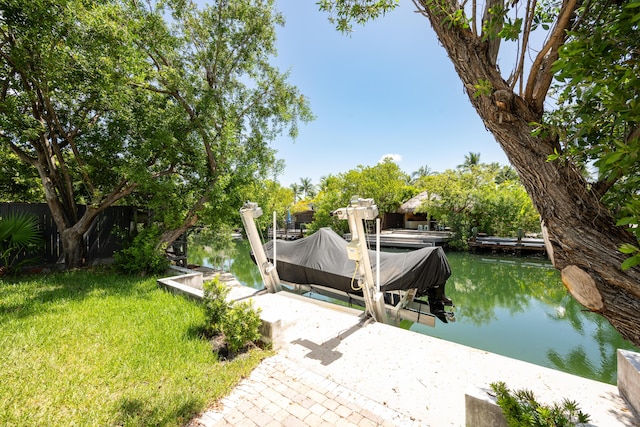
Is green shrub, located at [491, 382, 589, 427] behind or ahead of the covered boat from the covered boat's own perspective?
behind

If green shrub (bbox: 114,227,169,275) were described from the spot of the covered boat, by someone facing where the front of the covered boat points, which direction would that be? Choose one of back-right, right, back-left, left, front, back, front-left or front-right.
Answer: front-left

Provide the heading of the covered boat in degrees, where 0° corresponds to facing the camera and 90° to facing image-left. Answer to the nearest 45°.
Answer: approximately 135°

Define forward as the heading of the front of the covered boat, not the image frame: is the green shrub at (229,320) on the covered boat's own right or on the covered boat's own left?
on the covered boat's own left

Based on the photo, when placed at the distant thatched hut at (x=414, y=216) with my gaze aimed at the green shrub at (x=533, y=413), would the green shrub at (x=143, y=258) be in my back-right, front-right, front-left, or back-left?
front-right

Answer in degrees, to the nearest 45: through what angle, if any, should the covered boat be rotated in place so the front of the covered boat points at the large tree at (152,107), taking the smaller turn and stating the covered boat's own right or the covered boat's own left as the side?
approximately 45° to the covered boat's own left

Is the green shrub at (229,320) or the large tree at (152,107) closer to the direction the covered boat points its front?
the large tree

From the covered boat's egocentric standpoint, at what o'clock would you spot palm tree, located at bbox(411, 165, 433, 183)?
The palm tree is roughly at 2 o'clock from the covered boat.

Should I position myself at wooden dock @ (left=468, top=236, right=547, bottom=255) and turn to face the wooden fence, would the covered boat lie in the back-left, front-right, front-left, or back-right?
front-left

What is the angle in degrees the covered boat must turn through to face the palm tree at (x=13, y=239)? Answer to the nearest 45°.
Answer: approximately 45° to its left

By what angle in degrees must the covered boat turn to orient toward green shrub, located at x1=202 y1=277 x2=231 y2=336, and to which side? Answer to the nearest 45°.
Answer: approximately 90° to its left

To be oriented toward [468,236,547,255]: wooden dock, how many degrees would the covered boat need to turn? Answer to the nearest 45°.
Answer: approximately 90° to its right

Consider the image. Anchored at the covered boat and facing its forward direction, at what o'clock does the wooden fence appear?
The wooden fence is roughly at 11 o'clock from the covered boat.

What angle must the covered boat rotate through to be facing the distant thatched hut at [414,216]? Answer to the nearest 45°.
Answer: approximately 45° to its right
